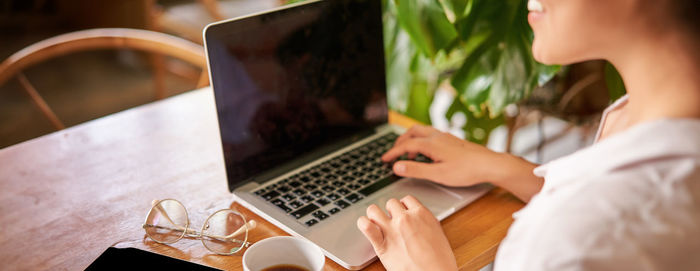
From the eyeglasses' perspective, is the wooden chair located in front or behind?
behind

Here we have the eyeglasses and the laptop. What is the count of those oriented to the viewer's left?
0

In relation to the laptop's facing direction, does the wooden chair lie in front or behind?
behind

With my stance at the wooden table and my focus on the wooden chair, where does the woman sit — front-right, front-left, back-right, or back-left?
back-right

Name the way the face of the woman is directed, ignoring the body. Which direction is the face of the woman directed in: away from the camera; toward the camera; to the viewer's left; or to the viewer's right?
to the viewer's left

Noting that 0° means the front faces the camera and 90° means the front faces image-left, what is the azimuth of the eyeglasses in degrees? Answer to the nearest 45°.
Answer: approximately 0°

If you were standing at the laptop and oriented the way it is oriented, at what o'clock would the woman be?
The woman is roughly at 12 o'clock from the laptop.
